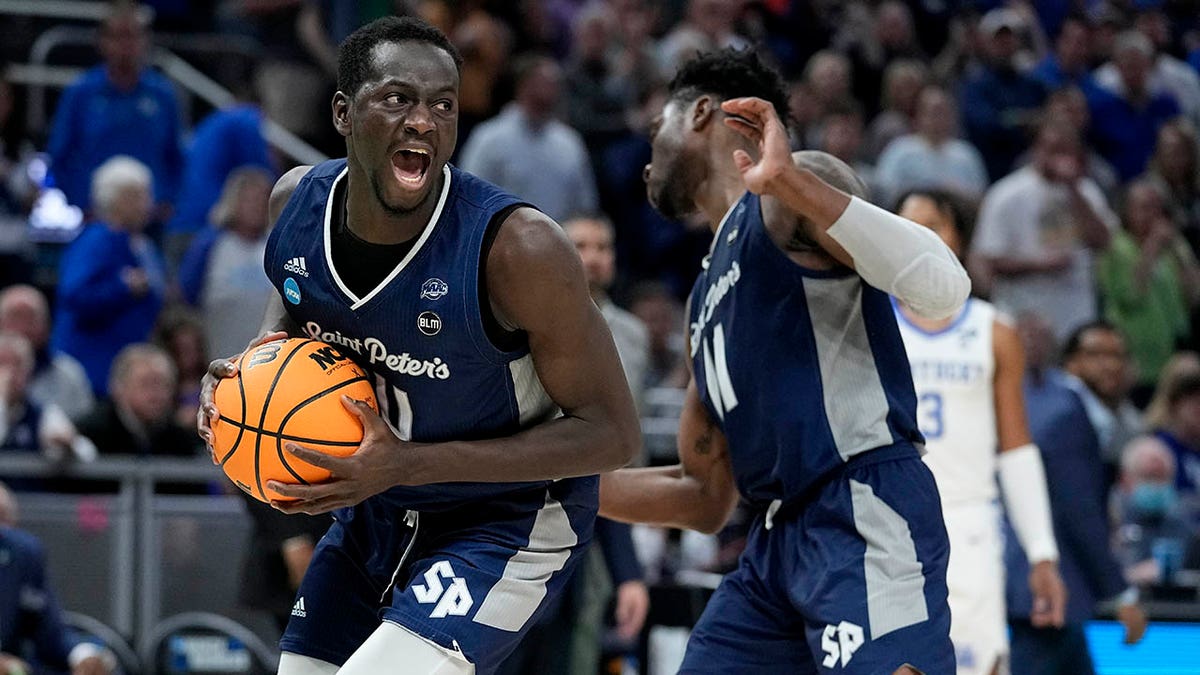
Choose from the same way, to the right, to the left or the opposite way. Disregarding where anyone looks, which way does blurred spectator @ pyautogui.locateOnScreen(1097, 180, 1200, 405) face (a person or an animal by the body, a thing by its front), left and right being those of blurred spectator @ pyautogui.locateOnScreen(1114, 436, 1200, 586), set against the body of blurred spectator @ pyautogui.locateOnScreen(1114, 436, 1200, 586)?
the same way

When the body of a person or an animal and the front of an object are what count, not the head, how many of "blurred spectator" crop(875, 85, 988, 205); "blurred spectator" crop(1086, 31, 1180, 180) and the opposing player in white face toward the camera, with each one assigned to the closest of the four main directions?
3

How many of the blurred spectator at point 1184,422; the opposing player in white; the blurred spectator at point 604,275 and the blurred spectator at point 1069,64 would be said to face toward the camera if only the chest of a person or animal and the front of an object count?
4

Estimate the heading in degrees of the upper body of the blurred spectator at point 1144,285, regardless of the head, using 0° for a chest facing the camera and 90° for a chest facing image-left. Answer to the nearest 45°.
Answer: approximately 0°

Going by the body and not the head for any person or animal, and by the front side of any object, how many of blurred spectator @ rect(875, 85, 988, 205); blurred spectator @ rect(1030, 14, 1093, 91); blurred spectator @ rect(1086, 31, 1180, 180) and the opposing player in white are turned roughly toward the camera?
4

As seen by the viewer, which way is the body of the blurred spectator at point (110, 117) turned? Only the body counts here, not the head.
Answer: toward the camera

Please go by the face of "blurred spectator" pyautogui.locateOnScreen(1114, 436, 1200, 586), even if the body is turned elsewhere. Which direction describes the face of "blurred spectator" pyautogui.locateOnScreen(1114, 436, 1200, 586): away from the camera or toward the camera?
toward the camera

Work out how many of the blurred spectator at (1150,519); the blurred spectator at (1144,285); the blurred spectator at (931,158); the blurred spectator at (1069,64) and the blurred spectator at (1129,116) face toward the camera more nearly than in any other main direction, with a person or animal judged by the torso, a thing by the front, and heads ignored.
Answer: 5

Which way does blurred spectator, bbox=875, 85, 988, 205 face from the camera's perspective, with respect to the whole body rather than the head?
toward the camera

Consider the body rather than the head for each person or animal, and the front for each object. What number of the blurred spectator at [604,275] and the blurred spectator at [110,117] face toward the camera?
2

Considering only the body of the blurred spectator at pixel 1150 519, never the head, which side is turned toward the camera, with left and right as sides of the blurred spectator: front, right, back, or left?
front

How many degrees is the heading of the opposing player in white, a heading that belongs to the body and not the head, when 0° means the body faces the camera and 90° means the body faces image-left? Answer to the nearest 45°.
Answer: approximately 0°

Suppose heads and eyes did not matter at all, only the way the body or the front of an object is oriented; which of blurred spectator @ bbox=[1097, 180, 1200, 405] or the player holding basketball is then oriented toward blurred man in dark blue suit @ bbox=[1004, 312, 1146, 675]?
blurred spectator @ bbox=[1097, 180, 1200, 405]

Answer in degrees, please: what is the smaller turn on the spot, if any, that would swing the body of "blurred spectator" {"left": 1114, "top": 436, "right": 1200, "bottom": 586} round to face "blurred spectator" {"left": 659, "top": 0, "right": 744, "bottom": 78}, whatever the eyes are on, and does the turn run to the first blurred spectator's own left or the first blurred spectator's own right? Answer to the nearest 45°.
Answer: approximately 135° to the first blurred spectator's own right
